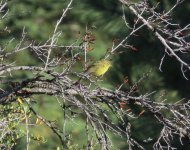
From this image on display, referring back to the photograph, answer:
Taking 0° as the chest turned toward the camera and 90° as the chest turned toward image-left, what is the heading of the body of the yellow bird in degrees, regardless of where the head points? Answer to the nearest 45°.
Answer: approximately 270°
